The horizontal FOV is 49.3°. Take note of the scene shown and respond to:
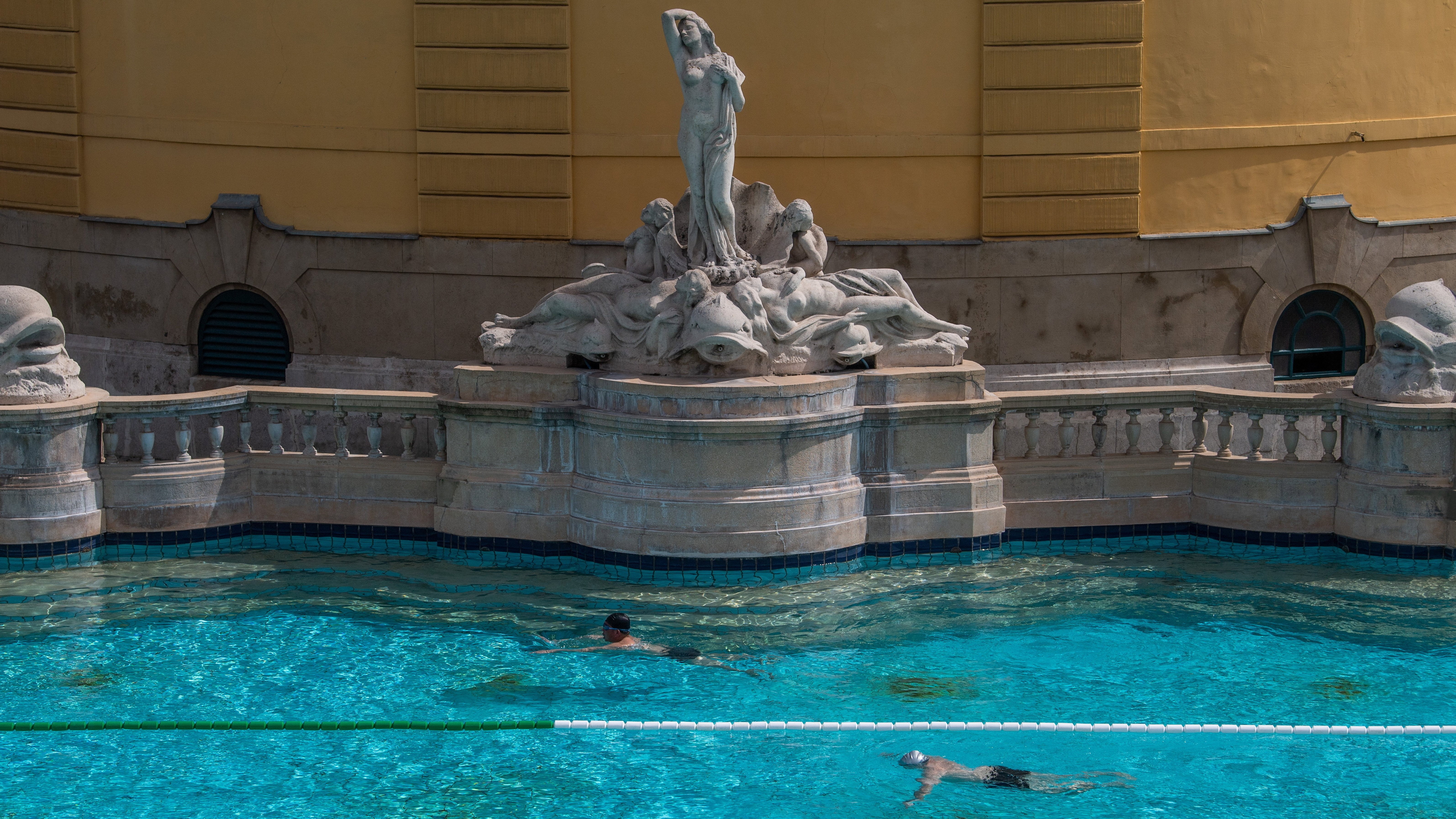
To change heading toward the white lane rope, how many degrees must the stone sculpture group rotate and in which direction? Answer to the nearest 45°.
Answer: approximately 45° to its left

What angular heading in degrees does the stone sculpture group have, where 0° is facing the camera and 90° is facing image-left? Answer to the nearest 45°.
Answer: approximately 0°

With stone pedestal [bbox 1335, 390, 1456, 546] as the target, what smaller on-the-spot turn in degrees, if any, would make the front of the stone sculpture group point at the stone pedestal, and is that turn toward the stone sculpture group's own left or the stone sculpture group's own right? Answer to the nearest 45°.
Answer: approximately 90° to the stone sculpture group's own left

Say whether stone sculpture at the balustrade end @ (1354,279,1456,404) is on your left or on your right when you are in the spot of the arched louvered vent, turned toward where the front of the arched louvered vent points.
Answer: on your left

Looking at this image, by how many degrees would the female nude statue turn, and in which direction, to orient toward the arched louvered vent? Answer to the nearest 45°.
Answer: approximately 135° to its right

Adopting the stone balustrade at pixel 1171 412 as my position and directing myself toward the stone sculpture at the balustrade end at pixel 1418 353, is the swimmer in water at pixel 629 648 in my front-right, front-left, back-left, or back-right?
back-right

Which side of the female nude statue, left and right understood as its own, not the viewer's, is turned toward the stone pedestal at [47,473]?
right

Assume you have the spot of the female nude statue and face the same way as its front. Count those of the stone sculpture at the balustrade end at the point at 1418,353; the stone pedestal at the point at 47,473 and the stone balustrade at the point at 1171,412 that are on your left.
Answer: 2

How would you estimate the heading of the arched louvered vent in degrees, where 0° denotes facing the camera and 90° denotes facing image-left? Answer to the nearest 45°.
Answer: approximately 0°

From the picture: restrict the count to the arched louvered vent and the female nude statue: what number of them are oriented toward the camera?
2

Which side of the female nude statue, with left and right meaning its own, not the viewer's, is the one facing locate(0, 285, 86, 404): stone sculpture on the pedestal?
right

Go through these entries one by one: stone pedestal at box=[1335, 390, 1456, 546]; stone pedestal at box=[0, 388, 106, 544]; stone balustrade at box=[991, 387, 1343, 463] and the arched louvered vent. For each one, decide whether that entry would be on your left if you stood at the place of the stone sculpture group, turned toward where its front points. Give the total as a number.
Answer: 2

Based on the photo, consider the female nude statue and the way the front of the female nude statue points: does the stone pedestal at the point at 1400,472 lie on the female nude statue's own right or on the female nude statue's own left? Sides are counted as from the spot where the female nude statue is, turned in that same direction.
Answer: on the female nude statue's own left

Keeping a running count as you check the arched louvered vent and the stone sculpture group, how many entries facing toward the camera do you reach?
2

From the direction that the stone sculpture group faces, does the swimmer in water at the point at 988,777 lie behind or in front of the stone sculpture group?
in front

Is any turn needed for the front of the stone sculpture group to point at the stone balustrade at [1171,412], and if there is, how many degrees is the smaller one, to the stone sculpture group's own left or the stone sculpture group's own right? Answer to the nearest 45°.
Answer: approximately 90° to the stone sculpture group's own left
